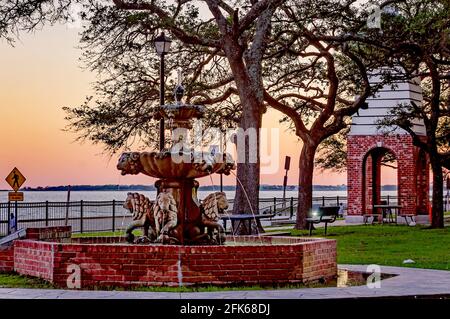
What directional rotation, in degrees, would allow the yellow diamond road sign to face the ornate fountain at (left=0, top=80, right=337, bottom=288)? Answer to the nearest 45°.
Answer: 0° — it already faces it

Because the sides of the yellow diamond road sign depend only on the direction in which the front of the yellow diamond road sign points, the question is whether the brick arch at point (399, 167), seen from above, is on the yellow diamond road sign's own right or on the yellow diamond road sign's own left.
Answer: on the yellow diamond road sign's own left

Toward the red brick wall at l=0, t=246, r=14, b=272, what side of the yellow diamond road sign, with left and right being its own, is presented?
front

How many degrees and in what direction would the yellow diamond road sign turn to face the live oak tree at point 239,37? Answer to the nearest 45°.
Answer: approximately 45° to its left

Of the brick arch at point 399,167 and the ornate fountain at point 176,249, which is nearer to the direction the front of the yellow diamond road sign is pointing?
the ornate fountain

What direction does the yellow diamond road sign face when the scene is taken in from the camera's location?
facing the viewer

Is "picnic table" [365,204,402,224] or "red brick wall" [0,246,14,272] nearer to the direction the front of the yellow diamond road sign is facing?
the red brick wall

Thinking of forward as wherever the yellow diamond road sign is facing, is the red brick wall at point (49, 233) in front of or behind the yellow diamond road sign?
in front

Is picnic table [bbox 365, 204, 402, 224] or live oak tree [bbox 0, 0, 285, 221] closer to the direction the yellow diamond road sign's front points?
the live oak tree

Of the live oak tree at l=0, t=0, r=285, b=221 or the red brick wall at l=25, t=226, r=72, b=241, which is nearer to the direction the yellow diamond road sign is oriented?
the red brick wall
